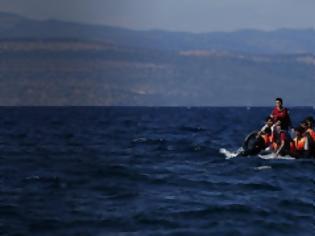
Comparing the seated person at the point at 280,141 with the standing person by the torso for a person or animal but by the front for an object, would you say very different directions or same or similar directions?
same or similar directions

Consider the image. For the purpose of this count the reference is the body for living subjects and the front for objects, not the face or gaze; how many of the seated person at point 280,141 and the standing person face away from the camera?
0

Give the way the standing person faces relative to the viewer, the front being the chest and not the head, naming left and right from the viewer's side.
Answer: facing the viewer and to the left of the viewer
